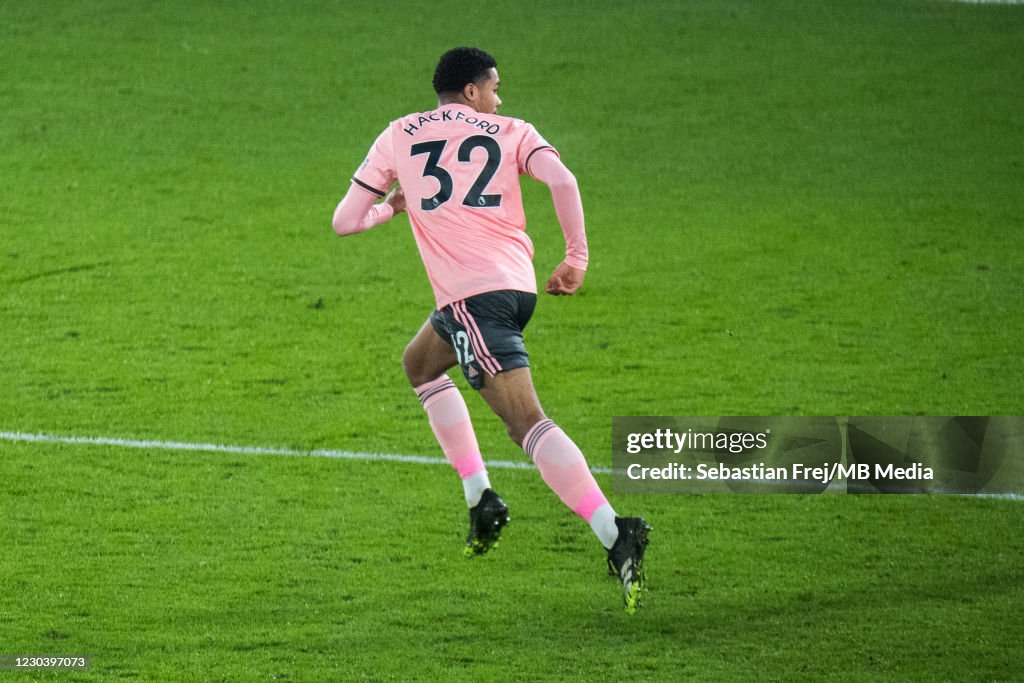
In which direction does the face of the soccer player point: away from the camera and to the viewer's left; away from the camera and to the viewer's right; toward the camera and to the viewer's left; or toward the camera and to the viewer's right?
away from the camera and to the viewer's right

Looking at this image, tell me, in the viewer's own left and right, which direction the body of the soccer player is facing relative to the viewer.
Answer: facing away from the viewer and to the left of the viewer
